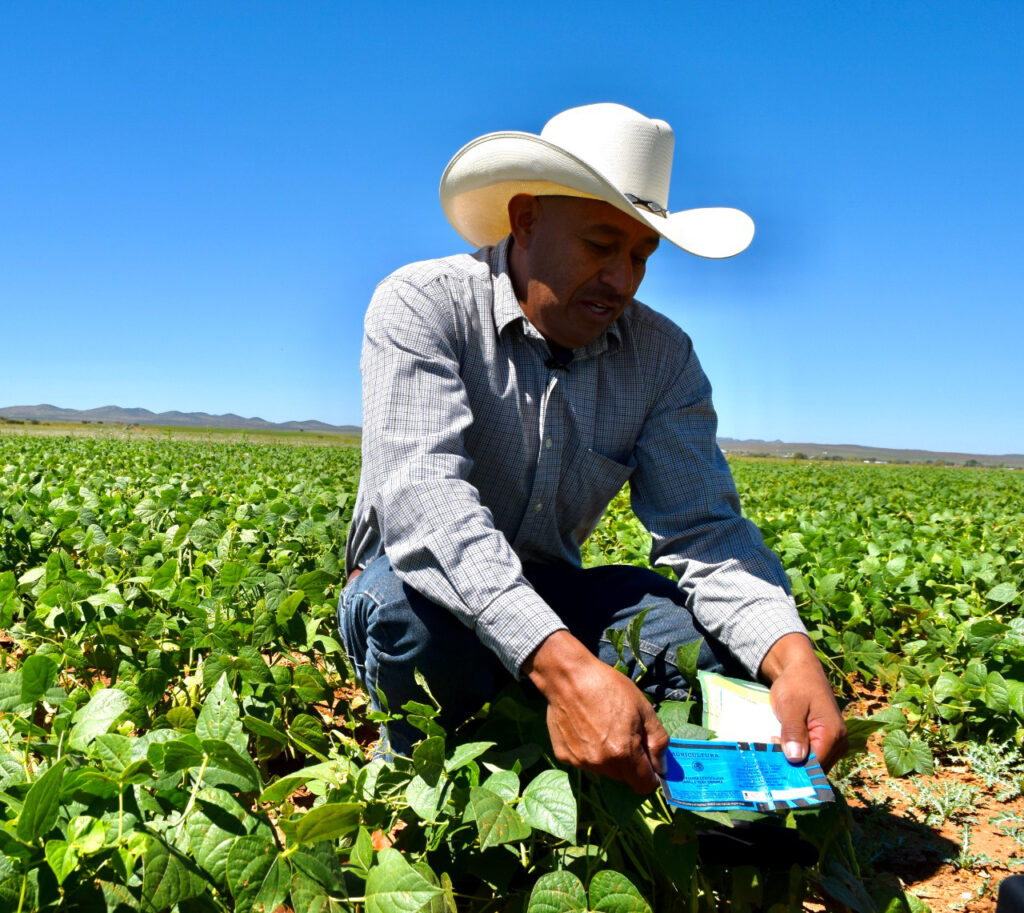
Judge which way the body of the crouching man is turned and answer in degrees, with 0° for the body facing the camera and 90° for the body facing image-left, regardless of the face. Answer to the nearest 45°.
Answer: approximately 315°

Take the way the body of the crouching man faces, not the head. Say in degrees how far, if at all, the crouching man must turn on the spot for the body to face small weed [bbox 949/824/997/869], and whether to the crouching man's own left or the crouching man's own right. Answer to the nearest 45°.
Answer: approximately 45° to the crouching man's own left

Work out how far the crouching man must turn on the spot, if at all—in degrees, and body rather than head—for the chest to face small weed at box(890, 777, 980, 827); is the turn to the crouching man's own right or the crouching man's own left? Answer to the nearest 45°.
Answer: approximately 45° to the crouching man's own left

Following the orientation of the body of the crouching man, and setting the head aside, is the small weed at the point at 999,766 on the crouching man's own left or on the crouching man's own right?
on the crouching man's own left

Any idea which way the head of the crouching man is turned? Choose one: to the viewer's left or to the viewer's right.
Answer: to the viewer's right
